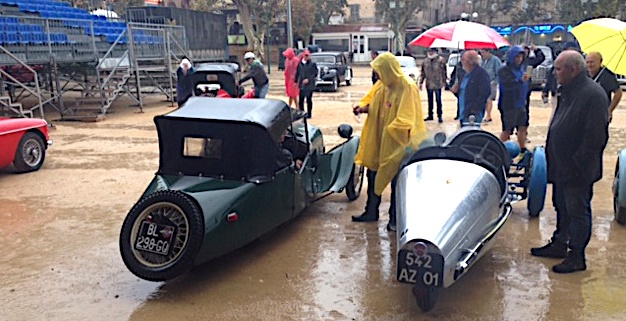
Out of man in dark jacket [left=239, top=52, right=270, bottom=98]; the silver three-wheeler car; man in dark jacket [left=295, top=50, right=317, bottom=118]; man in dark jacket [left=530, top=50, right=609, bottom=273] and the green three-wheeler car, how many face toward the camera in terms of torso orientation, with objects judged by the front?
1

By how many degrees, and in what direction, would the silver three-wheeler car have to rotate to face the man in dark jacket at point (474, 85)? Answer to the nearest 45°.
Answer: approximately 45° to its left

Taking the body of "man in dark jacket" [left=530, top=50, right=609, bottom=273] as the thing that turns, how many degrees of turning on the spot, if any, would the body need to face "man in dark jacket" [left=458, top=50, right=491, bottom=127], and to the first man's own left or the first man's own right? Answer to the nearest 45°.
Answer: approximately 90° to the first man's own right

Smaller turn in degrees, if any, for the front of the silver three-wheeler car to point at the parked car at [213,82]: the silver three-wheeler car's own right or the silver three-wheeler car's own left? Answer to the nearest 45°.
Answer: approximately 90° to the silver three-wheeler car's own left

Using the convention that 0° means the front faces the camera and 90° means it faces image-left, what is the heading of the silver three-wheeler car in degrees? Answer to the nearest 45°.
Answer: approximately 225°

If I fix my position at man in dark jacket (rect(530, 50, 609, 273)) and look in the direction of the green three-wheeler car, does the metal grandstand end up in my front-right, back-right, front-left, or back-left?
front-right

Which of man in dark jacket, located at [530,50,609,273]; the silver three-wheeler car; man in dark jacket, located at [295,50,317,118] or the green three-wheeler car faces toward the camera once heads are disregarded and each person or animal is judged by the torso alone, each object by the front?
man in dark jacket, located at [295,50,317,118]

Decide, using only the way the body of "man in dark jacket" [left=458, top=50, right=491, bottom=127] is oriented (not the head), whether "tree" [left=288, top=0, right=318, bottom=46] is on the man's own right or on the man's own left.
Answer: on the man's own right

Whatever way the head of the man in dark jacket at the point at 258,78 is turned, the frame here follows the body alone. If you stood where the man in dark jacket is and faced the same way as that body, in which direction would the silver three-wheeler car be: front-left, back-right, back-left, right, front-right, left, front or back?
left

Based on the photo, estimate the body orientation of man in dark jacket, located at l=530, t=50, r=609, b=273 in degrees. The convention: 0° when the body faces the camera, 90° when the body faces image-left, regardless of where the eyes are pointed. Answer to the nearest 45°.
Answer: approximately 90°

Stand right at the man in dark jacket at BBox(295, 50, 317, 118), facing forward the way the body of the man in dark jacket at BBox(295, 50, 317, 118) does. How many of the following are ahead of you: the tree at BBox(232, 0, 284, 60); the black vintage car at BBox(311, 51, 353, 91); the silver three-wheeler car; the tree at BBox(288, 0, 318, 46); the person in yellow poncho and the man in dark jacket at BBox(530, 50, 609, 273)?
3
